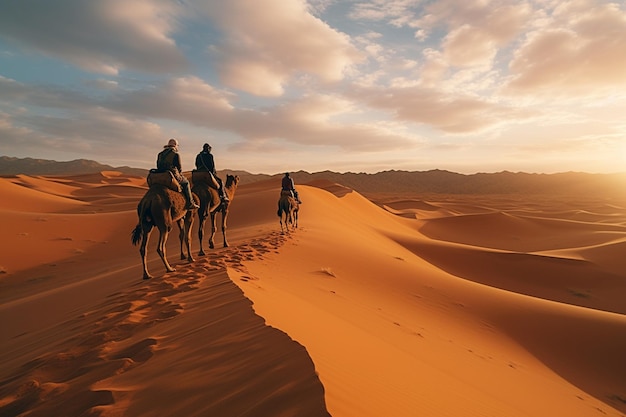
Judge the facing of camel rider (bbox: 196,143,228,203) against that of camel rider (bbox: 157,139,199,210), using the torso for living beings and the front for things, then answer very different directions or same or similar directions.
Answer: same or similar directions

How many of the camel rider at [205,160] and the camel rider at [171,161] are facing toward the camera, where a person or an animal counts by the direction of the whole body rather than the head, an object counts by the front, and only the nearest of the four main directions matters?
0

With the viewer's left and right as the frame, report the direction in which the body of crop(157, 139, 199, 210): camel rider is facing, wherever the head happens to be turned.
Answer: facing away from the viewer and to the right of the viewer

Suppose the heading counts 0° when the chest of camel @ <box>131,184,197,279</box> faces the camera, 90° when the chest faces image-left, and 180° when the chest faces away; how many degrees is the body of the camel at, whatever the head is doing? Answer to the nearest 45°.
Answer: approximately 225°

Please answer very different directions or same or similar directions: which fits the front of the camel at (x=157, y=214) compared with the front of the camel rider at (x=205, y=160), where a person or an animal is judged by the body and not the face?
same or similar directions

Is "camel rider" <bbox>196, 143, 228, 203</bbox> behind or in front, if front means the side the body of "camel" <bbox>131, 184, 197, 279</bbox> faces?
in front

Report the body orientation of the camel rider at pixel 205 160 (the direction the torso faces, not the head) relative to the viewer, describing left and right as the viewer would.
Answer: facing away from the viewer and to the right of the viewer
